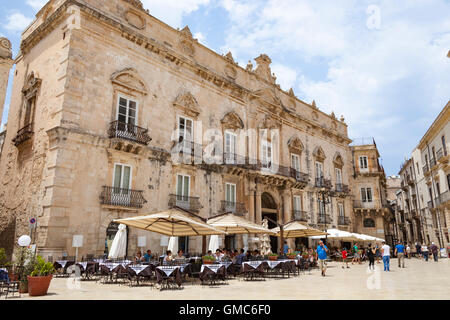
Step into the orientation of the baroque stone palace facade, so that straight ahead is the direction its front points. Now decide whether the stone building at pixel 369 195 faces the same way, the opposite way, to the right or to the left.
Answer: to the right

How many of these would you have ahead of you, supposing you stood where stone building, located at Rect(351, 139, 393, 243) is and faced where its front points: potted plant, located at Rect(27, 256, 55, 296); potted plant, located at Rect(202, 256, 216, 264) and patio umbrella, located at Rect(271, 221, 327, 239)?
3

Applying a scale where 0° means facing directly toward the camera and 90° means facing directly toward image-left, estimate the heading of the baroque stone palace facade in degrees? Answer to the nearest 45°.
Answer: approximately 315°

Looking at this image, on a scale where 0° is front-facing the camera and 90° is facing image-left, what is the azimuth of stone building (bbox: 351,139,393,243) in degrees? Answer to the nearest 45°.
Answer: approximately 0°

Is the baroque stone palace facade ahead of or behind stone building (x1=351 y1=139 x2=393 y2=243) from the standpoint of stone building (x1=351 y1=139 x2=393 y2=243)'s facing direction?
ahead

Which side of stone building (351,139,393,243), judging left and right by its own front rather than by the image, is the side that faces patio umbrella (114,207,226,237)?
front

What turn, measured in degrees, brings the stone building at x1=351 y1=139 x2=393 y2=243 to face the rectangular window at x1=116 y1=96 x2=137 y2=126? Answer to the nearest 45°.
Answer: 0° — it already faces it

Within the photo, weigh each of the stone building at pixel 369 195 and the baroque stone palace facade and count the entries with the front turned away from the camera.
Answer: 0

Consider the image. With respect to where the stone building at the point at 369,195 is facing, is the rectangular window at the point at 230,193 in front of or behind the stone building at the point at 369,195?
in front

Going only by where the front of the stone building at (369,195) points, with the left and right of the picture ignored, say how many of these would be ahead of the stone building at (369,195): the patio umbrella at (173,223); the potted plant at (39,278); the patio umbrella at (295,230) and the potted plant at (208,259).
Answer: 4

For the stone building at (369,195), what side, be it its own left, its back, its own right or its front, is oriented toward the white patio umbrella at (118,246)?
front

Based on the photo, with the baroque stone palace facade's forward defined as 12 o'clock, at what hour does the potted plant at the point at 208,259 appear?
The potted plant is roughly at 12 o'clock from the baroque stone palace facade.

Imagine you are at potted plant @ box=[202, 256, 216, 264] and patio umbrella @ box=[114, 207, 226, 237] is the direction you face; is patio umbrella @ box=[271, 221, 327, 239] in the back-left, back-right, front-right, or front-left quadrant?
back-right

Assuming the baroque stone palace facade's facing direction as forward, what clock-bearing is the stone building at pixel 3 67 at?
The stone building is roughly at 4 o'clock from the baroque stone palace facade.

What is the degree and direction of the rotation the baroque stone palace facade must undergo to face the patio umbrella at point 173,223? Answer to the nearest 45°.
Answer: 0° — it already faces it
